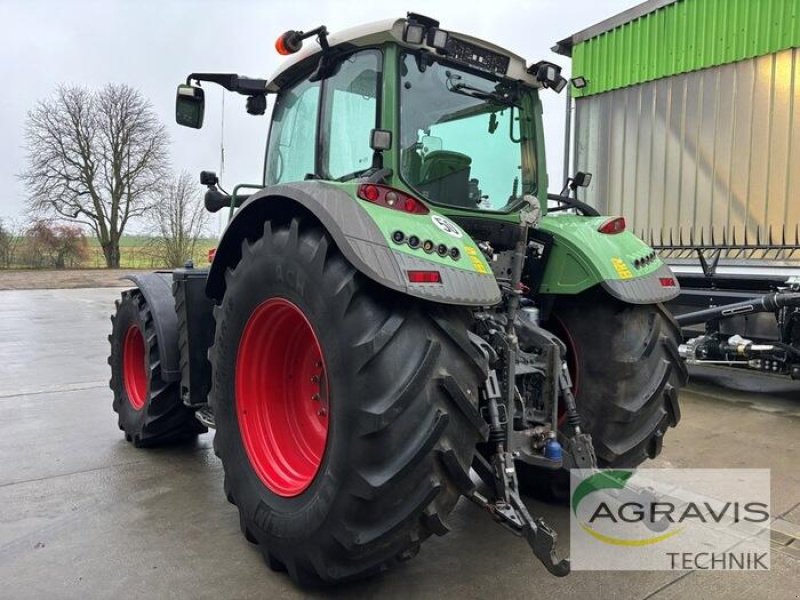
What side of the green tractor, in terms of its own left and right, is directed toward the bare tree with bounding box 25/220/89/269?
front

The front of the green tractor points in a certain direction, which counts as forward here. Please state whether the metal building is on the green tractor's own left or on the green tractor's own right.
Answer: on the green tractor's own right

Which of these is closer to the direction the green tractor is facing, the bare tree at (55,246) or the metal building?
the bare tree

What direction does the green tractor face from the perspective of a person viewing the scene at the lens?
facing away from the viewer and to the left of the viewer
